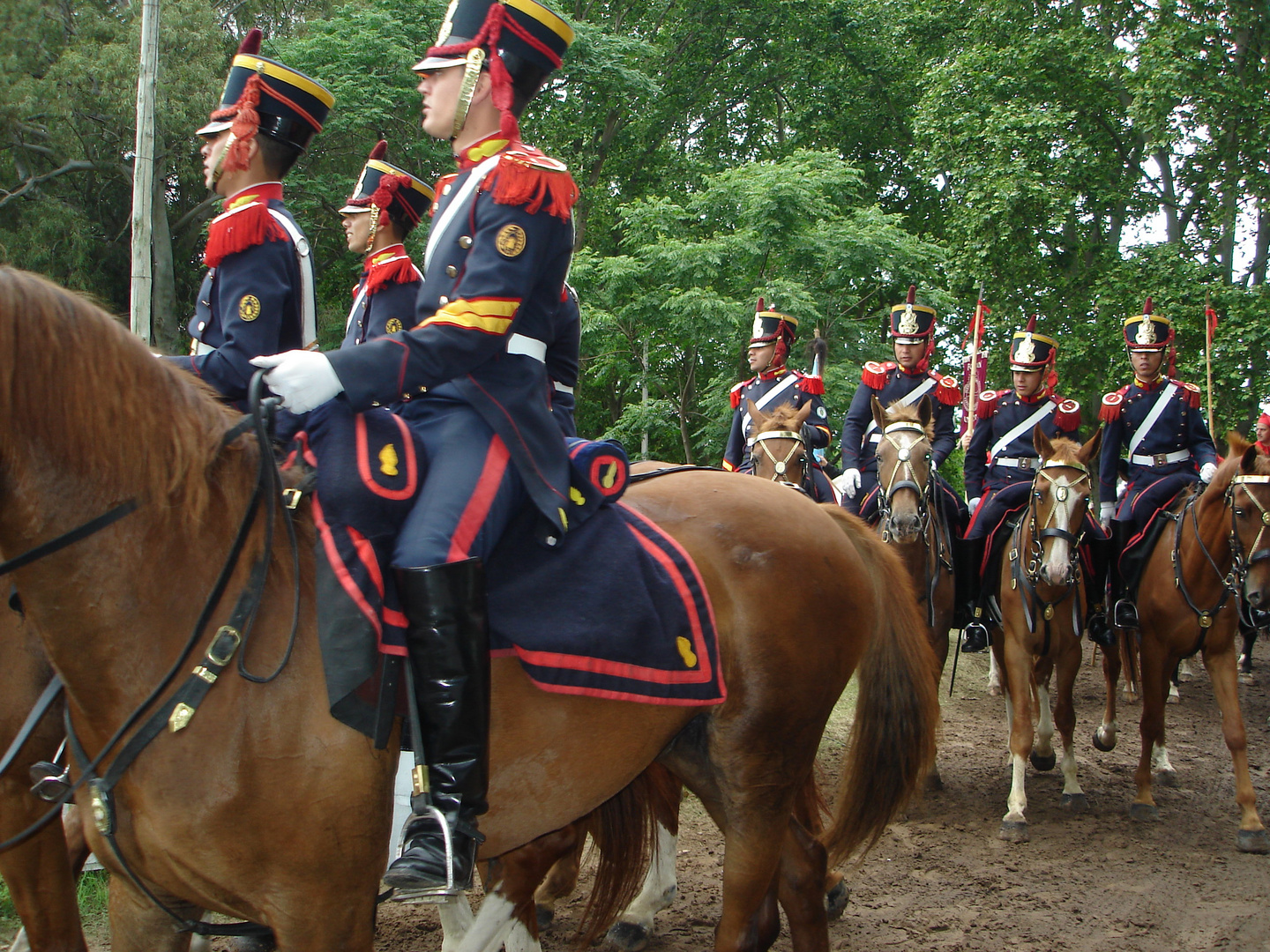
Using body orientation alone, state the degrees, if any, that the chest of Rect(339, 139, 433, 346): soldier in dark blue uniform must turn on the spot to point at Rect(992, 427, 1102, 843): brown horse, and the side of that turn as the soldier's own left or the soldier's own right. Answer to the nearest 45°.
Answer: approximately 180°

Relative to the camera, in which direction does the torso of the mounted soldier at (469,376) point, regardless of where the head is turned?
to the viewer's left

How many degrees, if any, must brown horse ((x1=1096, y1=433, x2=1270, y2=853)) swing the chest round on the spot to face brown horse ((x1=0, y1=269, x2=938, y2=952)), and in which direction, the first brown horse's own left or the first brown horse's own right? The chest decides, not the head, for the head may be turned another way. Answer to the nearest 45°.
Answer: approximately 45° to the first brown horse's own right

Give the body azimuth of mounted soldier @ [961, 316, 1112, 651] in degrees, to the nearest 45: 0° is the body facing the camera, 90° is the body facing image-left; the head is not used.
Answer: approximately 0°

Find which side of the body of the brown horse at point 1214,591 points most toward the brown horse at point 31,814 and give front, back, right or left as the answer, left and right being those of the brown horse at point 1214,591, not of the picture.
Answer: right

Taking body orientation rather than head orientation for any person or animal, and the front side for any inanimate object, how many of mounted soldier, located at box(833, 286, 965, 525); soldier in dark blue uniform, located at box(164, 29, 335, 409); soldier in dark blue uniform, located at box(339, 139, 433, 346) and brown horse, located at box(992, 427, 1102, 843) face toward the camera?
2

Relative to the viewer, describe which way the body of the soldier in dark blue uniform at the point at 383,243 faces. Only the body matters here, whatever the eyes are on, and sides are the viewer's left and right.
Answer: facing to the left of the viewer

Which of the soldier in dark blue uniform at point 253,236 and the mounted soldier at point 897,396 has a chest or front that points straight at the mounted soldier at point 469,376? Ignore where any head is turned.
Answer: the mounted soldier at point 897,396

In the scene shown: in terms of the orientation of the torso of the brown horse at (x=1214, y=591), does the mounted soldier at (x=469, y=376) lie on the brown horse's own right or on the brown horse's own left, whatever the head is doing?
on the brown horse's own right

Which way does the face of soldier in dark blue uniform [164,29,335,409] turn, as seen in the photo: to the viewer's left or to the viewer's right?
to the viewer's left

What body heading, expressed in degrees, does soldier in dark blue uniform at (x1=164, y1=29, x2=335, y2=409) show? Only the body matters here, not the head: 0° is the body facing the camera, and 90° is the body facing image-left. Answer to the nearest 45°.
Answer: approximately 90°

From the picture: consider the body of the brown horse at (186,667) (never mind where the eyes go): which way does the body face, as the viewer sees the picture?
to the viewer's left

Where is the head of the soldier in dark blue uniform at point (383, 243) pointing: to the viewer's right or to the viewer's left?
to the viewer's left

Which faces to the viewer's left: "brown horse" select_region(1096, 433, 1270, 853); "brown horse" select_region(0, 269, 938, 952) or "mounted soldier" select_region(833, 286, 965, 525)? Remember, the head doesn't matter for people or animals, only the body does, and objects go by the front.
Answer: "brown horse" select_region(0, 269, 938, 952)

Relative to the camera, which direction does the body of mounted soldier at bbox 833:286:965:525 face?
toward the camera

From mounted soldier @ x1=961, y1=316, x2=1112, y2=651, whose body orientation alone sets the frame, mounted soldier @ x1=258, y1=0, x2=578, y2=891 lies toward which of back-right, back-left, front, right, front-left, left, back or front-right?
front
